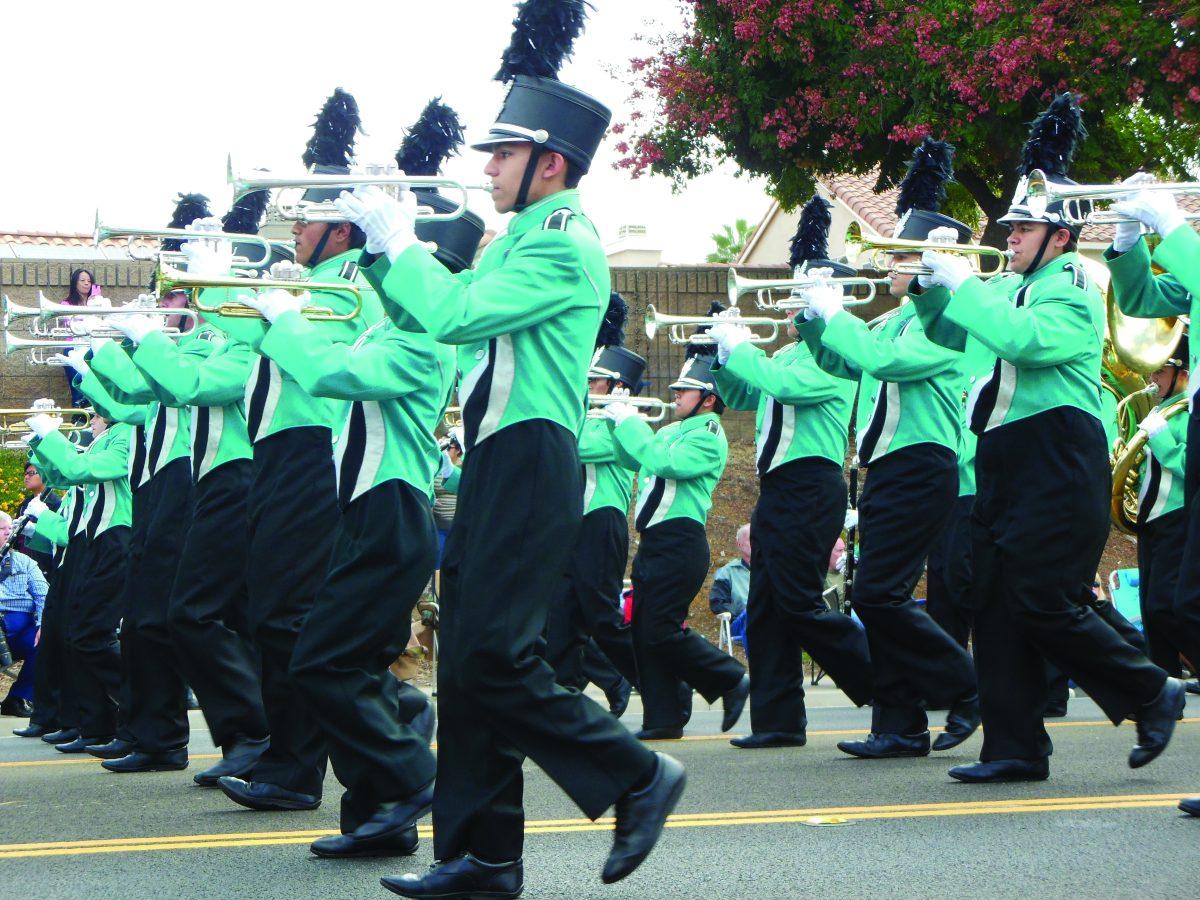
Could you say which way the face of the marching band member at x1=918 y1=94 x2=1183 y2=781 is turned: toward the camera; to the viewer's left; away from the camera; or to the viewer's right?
to the viewer's left

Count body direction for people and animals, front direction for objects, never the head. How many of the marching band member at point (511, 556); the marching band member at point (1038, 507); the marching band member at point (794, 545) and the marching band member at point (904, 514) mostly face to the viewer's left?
4

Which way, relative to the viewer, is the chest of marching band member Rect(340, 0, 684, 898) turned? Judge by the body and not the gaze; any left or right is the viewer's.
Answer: facing to the left of the viewer

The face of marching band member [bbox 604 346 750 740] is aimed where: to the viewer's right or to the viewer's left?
to the viewer's left

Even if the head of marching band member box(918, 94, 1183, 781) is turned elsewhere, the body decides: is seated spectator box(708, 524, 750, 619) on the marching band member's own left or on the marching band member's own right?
on the marching band member's own right

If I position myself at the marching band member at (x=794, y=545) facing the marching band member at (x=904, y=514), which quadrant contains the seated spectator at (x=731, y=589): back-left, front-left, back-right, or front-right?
back-left

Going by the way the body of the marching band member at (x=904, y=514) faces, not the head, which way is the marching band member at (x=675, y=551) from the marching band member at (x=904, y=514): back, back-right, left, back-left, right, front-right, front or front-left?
front-right

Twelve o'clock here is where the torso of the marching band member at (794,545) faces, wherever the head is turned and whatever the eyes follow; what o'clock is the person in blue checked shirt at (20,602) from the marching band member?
The person in blue checked shirt is roughly at 1 o'clock from the marching band member.

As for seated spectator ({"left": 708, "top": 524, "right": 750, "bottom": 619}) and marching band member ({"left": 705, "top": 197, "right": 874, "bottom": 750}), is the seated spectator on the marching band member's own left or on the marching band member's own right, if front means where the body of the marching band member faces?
on the marching band member's own right

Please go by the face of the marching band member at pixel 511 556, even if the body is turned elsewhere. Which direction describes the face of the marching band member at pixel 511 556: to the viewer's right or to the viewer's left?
to the viewer's left

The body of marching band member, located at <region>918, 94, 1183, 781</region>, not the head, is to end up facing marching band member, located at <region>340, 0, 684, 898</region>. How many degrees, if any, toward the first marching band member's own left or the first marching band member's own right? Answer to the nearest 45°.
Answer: approximately 45° to the first marching band member's own left

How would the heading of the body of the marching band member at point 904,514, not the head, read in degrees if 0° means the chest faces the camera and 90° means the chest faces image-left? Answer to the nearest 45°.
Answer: approximately 90°

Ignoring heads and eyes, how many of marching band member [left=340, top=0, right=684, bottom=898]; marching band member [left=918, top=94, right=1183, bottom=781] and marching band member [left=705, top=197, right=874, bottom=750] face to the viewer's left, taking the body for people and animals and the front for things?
3

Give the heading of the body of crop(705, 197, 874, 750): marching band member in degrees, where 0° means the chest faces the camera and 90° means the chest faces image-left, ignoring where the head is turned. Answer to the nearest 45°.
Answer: approximately 90°
